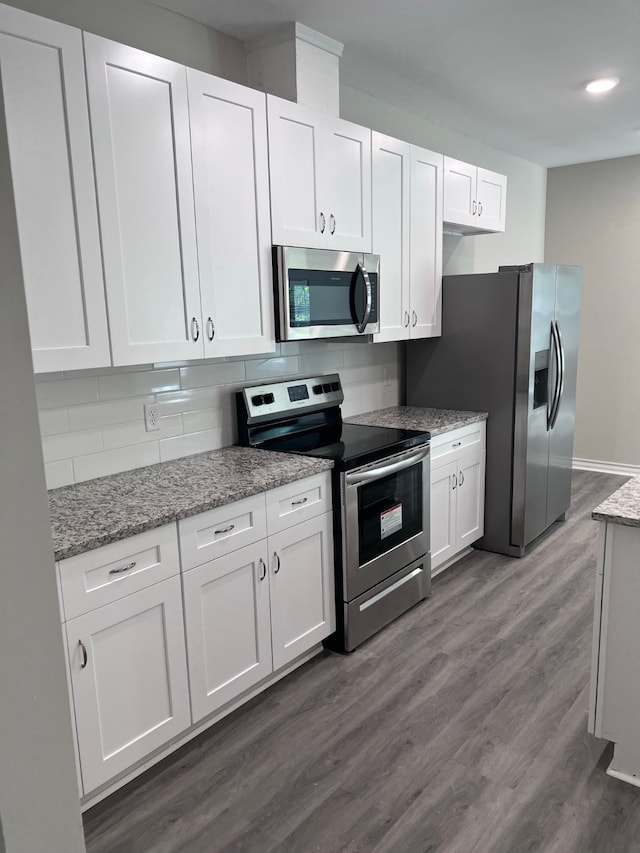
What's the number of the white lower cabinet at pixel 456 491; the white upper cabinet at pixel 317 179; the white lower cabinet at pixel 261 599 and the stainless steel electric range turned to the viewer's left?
0

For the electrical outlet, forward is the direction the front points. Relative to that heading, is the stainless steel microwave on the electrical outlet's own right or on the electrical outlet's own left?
on the electrical outlet's own left

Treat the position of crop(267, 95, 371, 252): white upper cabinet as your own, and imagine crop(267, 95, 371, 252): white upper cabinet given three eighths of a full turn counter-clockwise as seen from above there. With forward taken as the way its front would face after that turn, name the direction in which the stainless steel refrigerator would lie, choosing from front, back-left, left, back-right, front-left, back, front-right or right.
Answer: front-right

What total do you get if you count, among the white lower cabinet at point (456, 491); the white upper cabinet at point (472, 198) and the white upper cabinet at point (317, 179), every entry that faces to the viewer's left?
0

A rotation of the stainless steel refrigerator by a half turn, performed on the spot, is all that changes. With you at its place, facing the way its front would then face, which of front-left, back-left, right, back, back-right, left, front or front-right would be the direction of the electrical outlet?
left

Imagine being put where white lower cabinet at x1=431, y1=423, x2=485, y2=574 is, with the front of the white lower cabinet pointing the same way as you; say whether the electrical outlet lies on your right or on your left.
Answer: on your right

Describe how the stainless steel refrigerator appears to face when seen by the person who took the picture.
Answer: facing the viewer and to the right of the viewer

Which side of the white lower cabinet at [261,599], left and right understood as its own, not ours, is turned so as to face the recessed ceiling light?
left

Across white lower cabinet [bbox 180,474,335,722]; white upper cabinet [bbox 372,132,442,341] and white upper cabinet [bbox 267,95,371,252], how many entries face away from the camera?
0

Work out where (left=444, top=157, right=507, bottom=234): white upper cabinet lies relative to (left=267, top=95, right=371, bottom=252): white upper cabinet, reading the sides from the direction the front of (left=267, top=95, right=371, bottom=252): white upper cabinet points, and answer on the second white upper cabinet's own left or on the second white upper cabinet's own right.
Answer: on the second white upper cabinet's own left

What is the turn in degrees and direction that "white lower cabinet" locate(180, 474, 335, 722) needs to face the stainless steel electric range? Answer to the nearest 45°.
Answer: approximately 90° to its left

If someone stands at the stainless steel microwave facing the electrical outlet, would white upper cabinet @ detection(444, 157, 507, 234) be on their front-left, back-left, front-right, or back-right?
back-right

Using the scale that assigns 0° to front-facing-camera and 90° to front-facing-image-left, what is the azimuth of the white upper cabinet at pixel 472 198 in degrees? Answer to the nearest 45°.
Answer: approximately 315°
